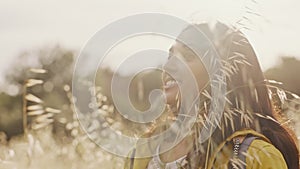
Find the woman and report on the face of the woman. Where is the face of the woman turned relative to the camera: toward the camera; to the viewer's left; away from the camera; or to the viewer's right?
to the viewer's left

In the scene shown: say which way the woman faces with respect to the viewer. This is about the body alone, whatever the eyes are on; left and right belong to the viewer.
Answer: facing the viewer and to the left of the viewer
